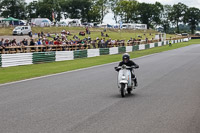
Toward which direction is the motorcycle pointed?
toward the camera
